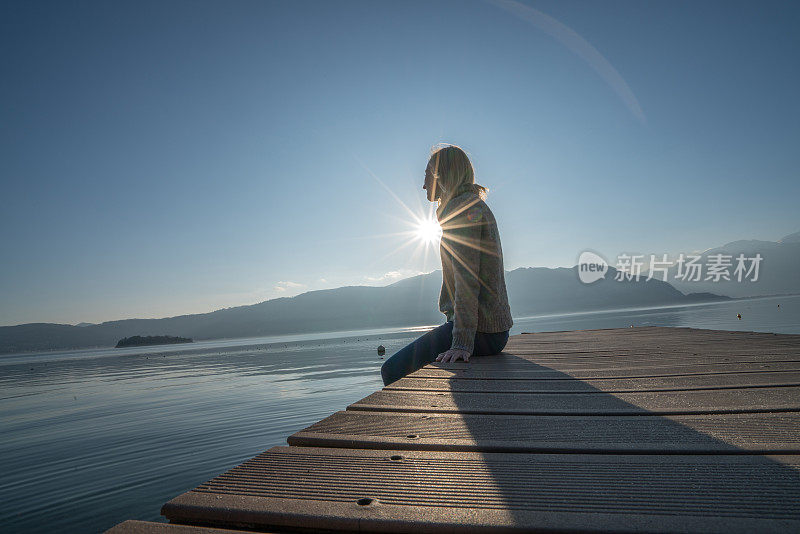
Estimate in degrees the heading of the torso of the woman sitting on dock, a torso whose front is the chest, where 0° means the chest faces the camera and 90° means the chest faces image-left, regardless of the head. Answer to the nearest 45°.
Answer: approximately 90°

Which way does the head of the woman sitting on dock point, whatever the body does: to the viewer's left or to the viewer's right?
to the viewer's left
